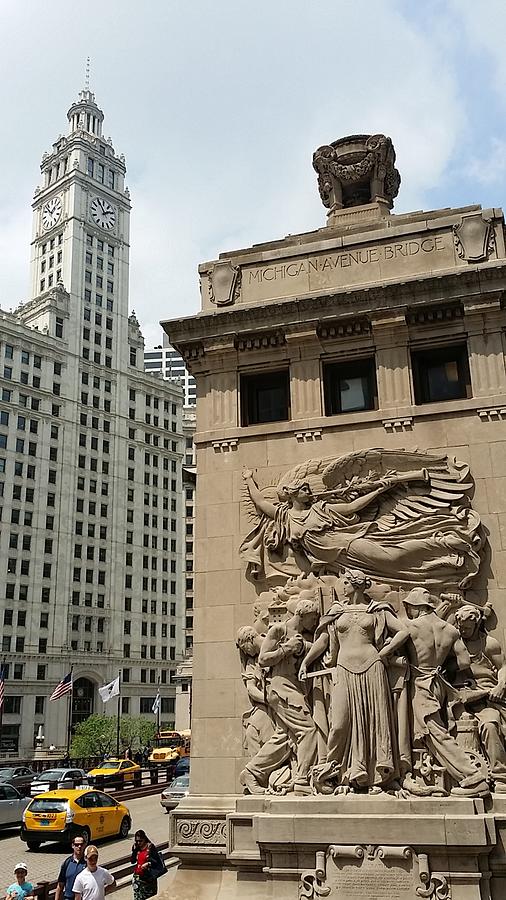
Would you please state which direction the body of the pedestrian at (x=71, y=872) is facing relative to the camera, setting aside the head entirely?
toward the camera

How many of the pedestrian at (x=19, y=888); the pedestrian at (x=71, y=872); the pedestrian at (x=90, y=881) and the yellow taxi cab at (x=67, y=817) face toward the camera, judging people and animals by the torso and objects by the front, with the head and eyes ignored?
3

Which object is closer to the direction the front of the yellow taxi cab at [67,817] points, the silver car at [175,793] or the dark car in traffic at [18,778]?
the silver car

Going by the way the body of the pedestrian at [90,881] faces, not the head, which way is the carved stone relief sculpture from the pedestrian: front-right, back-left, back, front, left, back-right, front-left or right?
left

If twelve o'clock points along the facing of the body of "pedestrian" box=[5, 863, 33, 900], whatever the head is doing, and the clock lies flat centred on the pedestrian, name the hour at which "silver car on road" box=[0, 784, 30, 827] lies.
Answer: The silver car on road is roughly at 6 o'clock from the pedestrian.

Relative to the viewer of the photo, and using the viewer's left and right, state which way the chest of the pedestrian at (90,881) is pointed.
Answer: facing the viewer

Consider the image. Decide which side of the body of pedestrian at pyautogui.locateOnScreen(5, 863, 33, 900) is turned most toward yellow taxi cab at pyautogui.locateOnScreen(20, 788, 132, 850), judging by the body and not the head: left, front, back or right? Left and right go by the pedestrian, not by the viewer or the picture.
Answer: back

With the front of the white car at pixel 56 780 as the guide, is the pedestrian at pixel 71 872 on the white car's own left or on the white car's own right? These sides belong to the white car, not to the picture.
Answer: on the white car's own left

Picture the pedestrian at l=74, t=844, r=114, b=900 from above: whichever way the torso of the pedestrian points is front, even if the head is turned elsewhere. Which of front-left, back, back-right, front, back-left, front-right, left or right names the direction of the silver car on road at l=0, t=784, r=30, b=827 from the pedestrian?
back
